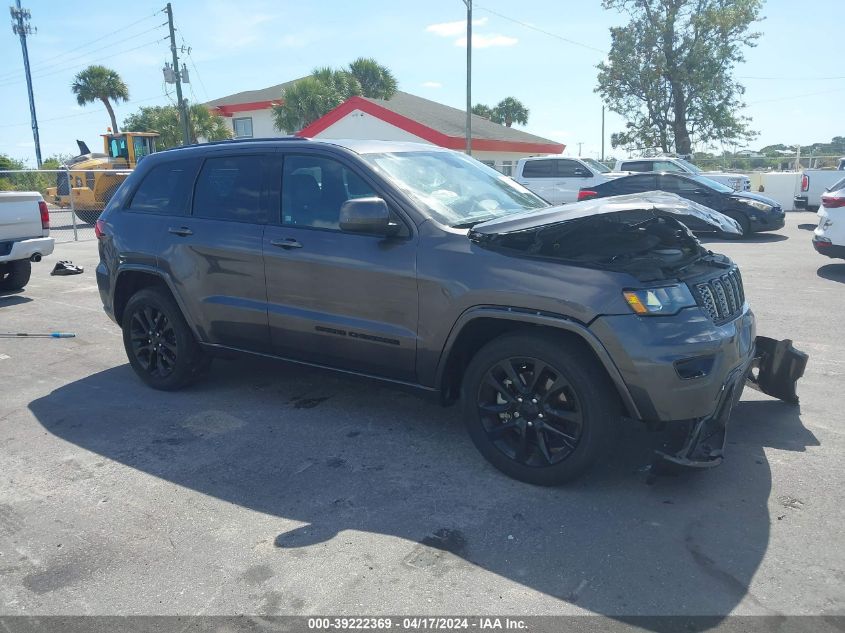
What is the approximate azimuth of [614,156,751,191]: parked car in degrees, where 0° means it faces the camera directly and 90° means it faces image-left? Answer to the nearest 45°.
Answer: approximately 315°

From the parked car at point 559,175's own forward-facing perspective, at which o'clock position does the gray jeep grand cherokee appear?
The gray jeep grand cherokee is roughly at 3 o'clock from the parked car.

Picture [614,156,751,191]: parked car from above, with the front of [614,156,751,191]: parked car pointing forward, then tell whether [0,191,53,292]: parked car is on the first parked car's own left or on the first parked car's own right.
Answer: on the first parked car's own right

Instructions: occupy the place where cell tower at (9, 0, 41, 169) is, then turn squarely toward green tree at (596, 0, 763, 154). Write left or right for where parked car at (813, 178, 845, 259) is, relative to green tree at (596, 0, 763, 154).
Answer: right

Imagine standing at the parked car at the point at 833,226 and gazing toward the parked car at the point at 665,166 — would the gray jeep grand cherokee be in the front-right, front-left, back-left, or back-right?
back-left

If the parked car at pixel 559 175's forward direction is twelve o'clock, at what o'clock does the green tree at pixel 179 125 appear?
The green tree is roughly at 7 o'clock from the parked car.

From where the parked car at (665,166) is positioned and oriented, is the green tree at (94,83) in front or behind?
behind

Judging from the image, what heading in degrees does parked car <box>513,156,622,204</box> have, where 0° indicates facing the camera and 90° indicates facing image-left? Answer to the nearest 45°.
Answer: approximately 270°

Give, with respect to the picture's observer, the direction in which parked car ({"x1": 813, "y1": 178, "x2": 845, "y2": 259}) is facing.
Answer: facing away from the viewer and to the right of the viewer
